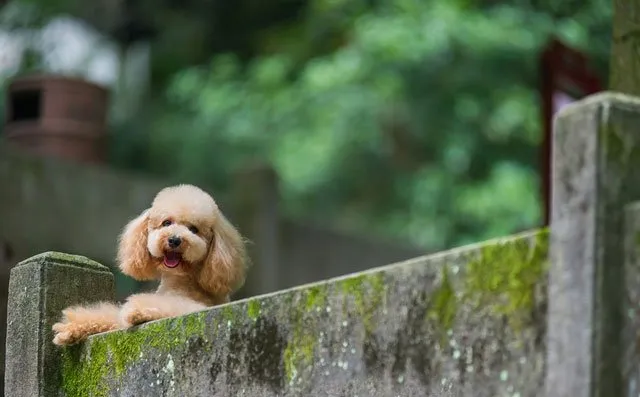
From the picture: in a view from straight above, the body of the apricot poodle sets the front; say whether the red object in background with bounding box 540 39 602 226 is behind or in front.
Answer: behind

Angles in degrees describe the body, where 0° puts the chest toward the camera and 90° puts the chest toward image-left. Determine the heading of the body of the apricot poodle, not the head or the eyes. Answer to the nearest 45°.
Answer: approximately 45°

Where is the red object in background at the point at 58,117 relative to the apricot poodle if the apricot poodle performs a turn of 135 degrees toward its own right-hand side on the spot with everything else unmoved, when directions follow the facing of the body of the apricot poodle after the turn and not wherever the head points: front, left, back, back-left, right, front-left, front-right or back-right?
front

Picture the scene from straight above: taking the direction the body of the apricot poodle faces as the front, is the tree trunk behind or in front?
behind

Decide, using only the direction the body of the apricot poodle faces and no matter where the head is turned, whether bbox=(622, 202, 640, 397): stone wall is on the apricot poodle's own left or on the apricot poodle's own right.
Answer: on the apricot poodle's own left

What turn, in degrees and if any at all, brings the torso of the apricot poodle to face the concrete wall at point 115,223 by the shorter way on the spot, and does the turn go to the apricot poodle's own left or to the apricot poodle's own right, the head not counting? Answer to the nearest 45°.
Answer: approximately 135° to the apricot poodle's own right

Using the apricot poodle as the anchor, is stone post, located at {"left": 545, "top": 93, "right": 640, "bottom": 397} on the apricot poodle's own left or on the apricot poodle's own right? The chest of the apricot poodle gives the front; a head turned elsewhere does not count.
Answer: on the apricot poodle's own left
